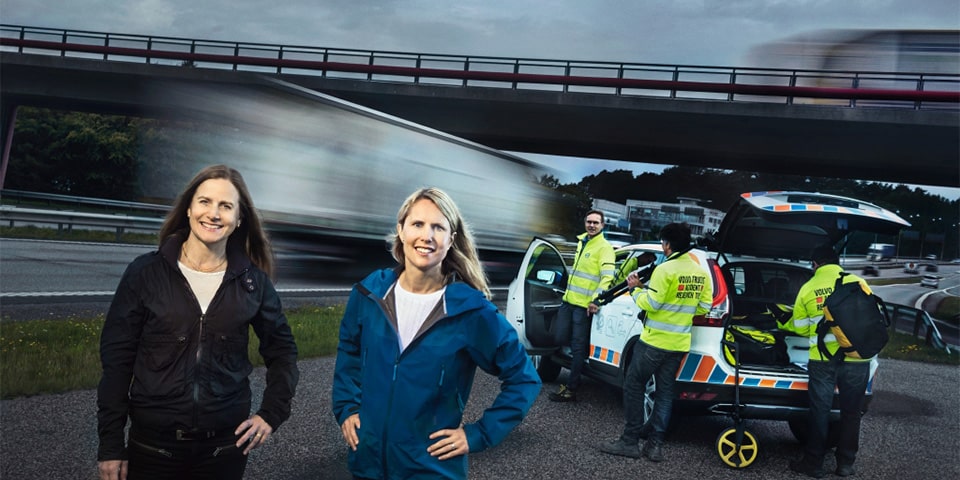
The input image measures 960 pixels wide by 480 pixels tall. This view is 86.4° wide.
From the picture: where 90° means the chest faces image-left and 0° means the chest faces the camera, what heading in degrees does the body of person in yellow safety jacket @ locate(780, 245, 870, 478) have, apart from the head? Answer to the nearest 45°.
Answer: approximately 135°

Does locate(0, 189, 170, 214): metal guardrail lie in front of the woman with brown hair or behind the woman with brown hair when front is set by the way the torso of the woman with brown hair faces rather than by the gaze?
behind

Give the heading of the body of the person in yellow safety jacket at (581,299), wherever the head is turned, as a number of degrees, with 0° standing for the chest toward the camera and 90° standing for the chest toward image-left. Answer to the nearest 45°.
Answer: approximately 45°

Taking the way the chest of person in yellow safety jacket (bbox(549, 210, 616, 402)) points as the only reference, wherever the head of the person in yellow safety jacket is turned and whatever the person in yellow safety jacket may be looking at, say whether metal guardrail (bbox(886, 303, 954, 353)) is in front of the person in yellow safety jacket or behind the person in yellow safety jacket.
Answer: behind

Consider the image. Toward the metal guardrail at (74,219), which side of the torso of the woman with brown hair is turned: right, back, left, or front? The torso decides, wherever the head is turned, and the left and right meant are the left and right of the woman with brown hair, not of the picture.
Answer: back

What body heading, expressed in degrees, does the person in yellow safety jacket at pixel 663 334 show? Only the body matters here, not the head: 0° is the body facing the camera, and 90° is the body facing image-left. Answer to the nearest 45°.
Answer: approximately 135°
